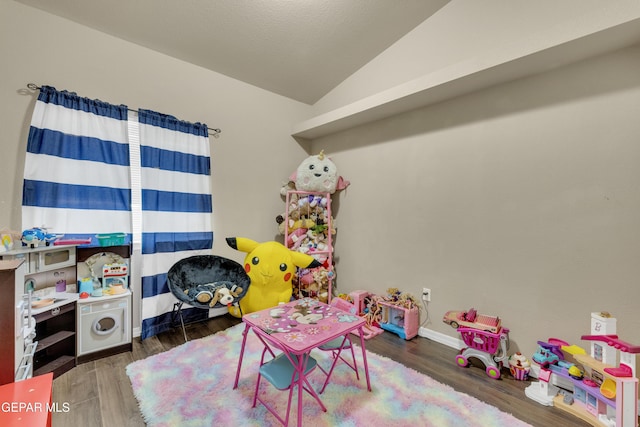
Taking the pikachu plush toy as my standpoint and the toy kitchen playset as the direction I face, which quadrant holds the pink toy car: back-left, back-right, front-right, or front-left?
back-left

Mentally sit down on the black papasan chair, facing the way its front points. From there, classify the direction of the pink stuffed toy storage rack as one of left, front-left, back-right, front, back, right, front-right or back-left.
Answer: left

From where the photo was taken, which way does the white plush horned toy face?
toward the camera

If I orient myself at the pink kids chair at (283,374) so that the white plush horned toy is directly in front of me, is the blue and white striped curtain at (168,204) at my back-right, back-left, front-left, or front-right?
front-left

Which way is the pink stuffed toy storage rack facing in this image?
toward the camera

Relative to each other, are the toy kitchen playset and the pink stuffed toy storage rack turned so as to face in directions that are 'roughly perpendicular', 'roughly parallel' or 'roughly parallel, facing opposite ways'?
roughly perpendicular

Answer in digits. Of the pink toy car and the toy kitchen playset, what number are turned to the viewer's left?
1

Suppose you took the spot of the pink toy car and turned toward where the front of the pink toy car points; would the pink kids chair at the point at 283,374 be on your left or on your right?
on your left

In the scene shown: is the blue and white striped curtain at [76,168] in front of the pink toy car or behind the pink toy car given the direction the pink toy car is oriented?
in front

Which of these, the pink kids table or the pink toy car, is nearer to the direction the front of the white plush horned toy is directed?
the pink kids table

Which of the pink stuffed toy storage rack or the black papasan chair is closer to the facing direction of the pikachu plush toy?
the black papasan chair

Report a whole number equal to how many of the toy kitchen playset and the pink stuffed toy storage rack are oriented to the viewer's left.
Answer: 0

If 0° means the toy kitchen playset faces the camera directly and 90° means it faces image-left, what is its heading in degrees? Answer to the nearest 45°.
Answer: approximately 315°

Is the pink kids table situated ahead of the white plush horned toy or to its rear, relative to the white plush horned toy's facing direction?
ahead

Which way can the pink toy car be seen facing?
to the viewer's left

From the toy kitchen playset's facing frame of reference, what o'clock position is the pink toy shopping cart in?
The pink toy shopping cart is roughly at 12 o'clock from the toy kitchen playset.

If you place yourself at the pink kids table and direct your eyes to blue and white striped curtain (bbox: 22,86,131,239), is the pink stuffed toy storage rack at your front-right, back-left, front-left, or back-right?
front-right
